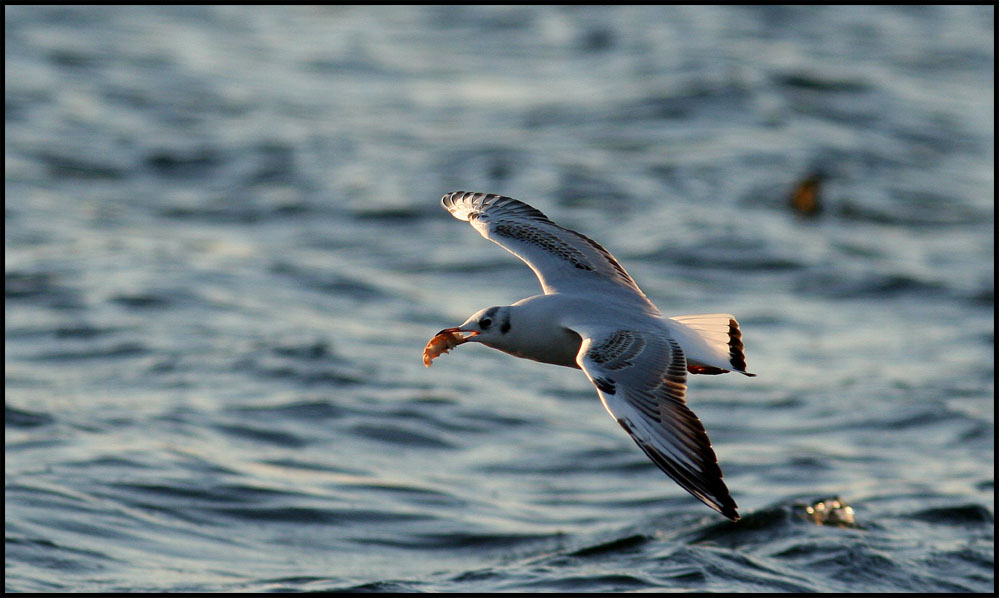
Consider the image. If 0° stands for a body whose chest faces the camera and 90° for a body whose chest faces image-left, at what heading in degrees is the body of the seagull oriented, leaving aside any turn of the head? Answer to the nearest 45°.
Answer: approximately 90°
